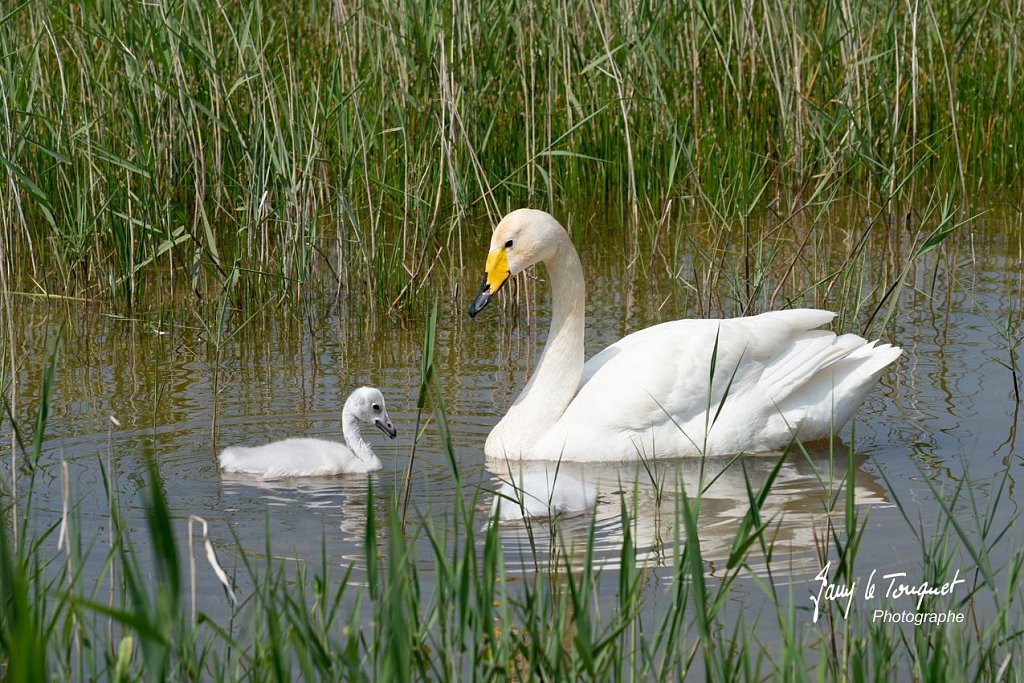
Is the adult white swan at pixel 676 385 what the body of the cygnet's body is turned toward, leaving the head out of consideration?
yes

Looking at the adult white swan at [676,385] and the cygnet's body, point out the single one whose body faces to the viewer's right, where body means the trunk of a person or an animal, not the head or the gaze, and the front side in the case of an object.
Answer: the cygnet's body

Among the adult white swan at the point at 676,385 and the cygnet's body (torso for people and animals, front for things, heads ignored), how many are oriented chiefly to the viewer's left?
1

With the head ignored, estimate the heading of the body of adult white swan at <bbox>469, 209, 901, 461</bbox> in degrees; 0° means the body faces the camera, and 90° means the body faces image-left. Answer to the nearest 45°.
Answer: approximately 90°

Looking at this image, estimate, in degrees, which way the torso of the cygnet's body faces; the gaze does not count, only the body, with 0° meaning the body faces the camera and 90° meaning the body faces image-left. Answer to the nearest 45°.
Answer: approximately 270°

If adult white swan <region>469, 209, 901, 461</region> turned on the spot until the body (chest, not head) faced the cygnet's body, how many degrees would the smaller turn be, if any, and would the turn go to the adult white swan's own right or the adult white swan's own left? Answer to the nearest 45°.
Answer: approximately 45° to the adult white swan's own left

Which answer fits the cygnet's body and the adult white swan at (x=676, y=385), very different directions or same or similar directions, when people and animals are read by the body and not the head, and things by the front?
very different directions
